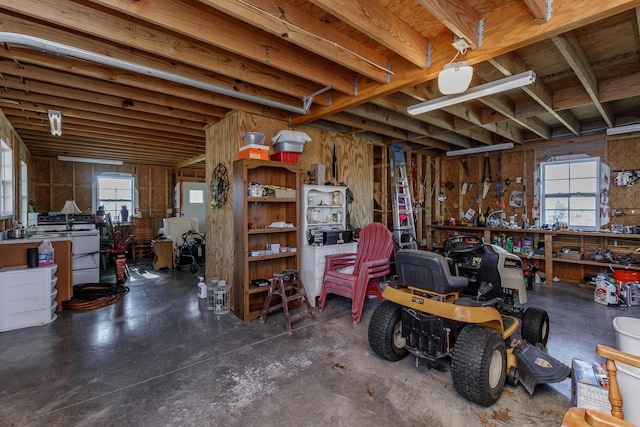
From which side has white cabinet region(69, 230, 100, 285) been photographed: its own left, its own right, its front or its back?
front

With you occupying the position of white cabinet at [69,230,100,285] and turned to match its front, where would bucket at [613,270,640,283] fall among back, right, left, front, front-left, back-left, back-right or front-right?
front-left

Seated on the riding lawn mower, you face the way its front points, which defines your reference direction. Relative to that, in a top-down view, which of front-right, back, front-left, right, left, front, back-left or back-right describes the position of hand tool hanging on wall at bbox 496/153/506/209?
front-left

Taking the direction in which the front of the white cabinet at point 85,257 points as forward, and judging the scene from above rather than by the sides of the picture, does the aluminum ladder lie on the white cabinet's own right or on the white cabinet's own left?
on the white cabinet's own left

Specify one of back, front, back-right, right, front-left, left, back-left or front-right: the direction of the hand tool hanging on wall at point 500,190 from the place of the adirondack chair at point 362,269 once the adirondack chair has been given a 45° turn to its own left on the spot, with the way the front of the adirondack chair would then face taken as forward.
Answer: back-left

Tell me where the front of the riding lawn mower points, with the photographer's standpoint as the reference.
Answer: facing away from the viewer and to the right of the viewer

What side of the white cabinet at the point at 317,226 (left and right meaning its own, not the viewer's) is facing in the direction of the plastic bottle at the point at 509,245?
left

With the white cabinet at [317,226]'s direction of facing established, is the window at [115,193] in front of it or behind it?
behind

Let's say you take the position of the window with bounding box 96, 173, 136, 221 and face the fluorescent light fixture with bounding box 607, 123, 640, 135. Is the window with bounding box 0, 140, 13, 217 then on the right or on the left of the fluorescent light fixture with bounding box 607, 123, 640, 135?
right

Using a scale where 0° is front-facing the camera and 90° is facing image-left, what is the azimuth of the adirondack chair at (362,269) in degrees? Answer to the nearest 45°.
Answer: approximately 45°

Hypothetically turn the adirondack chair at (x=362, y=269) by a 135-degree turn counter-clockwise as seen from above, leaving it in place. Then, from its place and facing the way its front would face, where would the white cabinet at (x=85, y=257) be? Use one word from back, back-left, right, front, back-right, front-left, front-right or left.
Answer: back

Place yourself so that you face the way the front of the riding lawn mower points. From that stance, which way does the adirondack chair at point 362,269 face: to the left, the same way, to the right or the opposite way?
the opposite way

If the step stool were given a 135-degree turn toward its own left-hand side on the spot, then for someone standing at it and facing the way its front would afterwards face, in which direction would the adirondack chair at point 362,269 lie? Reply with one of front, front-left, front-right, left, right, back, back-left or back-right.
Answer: right

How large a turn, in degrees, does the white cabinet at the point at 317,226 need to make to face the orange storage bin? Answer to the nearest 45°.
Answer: approximately 90° to its right
